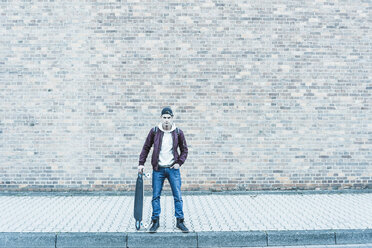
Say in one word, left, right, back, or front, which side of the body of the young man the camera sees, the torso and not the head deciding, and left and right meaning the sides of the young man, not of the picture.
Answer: front
